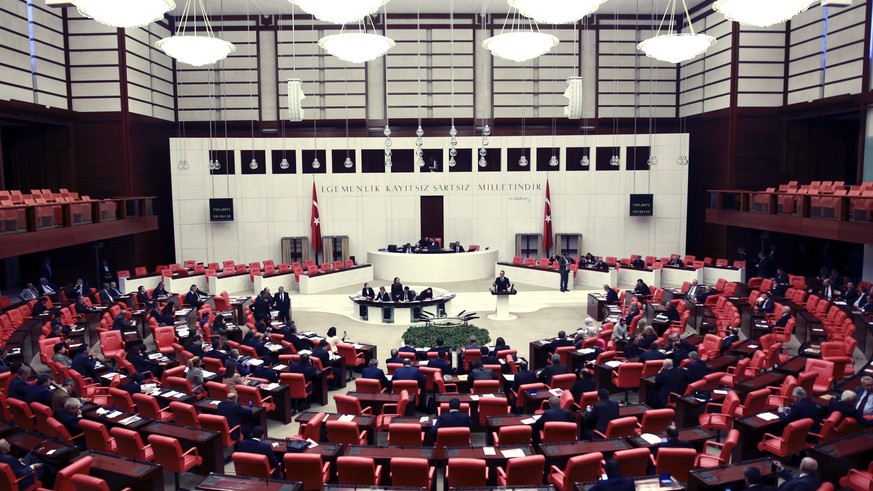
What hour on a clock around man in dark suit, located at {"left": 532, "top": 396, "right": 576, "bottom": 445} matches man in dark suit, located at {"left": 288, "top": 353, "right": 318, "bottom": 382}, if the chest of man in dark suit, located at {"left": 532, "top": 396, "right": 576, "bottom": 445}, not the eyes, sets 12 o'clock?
man in dark suit, located at {"left": 288, "top": 353, "right": 318, "bottom": 382} is roughly at 10 o'clock from man in dark suit, located at {"left": 532, "top": 396, "right": 576, "bottom": 445}.

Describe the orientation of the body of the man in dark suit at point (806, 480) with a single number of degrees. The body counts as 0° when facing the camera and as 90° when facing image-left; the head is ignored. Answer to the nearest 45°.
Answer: approximately 135°

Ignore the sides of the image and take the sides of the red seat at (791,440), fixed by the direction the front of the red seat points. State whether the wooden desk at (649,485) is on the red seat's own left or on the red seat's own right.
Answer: on the red seat's own left

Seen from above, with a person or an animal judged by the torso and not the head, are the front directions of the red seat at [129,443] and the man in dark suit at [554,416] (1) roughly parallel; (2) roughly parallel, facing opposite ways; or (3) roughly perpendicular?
roughly parallel

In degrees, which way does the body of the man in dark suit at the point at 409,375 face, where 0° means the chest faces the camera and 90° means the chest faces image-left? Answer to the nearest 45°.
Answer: approximately 180°

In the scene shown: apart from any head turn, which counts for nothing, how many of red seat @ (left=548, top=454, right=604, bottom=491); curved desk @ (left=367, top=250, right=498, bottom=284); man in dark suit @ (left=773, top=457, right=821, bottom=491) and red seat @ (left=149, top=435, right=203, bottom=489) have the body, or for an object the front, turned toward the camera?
1

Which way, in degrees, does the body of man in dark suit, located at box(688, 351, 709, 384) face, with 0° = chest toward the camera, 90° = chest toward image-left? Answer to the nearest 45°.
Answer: approximately 135°

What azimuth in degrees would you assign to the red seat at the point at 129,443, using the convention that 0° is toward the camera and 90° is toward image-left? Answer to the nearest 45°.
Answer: approximately 225°

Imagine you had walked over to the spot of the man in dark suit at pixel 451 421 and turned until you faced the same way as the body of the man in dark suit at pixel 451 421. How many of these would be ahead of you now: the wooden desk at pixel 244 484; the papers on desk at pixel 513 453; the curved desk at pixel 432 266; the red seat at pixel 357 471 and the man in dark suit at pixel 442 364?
2

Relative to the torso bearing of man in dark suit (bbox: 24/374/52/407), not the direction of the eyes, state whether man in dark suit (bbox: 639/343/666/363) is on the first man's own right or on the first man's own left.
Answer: on the first man's own right

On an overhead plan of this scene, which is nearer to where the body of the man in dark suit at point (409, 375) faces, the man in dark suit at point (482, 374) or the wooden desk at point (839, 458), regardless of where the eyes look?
the man in dark suit

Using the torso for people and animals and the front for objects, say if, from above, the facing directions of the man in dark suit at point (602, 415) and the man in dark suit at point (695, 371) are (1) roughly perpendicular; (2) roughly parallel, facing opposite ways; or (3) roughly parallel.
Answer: roughly parallel

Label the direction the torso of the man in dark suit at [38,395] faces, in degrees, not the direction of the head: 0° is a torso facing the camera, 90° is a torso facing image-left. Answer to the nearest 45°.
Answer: approximately 225°

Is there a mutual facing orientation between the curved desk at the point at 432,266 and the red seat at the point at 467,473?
yes

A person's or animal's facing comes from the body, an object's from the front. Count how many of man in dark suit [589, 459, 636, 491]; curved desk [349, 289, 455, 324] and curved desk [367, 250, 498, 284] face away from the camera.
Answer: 1

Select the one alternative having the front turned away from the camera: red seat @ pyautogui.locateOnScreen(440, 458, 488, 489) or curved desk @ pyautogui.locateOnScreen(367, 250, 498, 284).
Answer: the red seat

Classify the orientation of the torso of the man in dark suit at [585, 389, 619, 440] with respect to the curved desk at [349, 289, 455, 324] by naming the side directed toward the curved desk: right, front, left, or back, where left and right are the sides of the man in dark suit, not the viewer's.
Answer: front

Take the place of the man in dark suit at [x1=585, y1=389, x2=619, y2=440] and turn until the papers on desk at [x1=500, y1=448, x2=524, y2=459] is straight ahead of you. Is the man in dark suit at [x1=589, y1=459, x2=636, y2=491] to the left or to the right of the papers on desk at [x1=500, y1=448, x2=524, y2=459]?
left

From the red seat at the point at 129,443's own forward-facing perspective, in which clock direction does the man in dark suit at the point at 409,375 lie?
The man in dark suit is roughly at 1 o'clock from the red seat.

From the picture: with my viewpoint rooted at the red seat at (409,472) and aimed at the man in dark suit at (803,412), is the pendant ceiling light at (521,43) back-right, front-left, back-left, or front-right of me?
front-left

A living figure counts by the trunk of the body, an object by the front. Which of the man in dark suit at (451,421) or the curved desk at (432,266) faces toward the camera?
the curved desk

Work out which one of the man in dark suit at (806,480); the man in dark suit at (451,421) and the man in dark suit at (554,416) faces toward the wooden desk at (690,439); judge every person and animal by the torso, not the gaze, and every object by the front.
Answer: the man in dark suit at (806,480)

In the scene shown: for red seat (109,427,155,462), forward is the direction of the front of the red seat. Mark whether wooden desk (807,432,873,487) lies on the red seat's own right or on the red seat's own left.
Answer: on the red seat's own right
